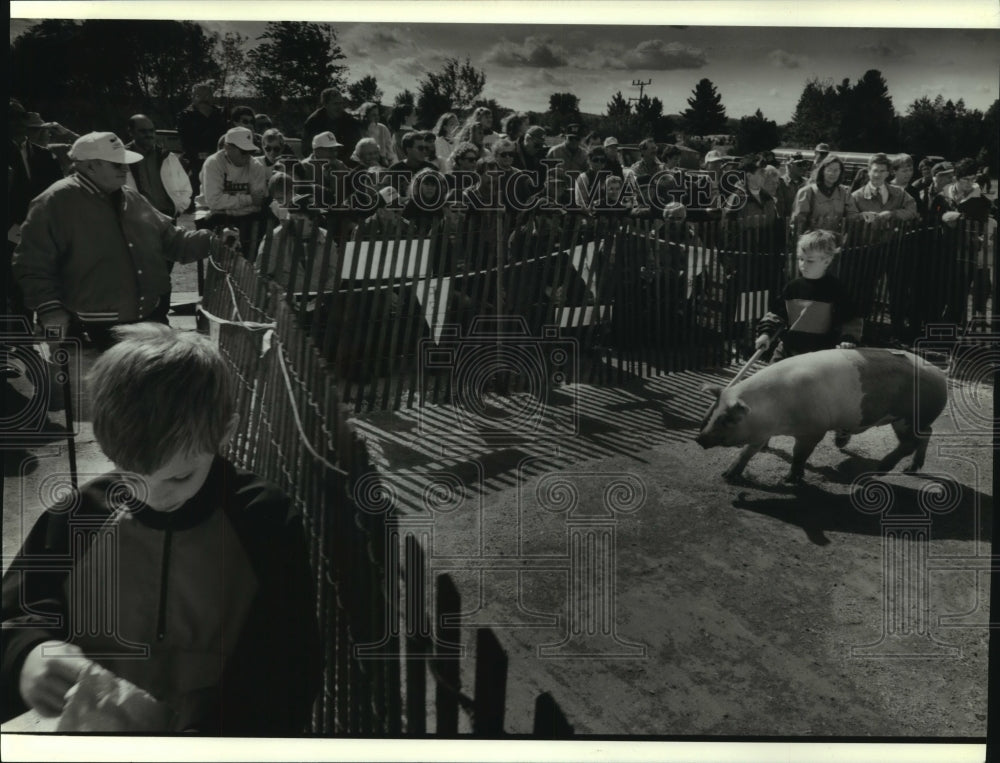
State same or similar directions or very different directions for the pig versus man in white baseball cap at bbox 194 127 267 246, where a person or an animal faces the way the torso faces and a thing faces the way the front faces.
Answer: very different directions

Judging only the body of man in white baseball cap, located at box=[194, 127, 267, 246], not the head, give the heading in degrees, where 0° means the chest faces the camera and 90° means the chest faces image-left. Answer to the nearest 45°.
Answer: approximately 315°

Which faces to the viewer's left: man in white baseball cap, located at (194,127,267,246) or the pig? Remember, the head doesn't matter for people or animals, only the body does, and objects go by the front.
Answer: the pig

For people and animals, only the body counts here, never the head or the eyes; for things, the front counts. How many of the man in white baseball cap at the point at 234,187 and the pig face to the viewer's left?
1

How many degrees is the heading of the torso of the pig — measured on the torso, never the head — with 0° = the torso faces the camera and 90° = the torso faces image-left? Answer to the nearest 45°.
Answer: approximately 90°

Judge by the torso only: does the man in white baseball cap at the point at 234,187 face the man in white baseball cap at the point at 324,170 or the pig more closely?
the pig
